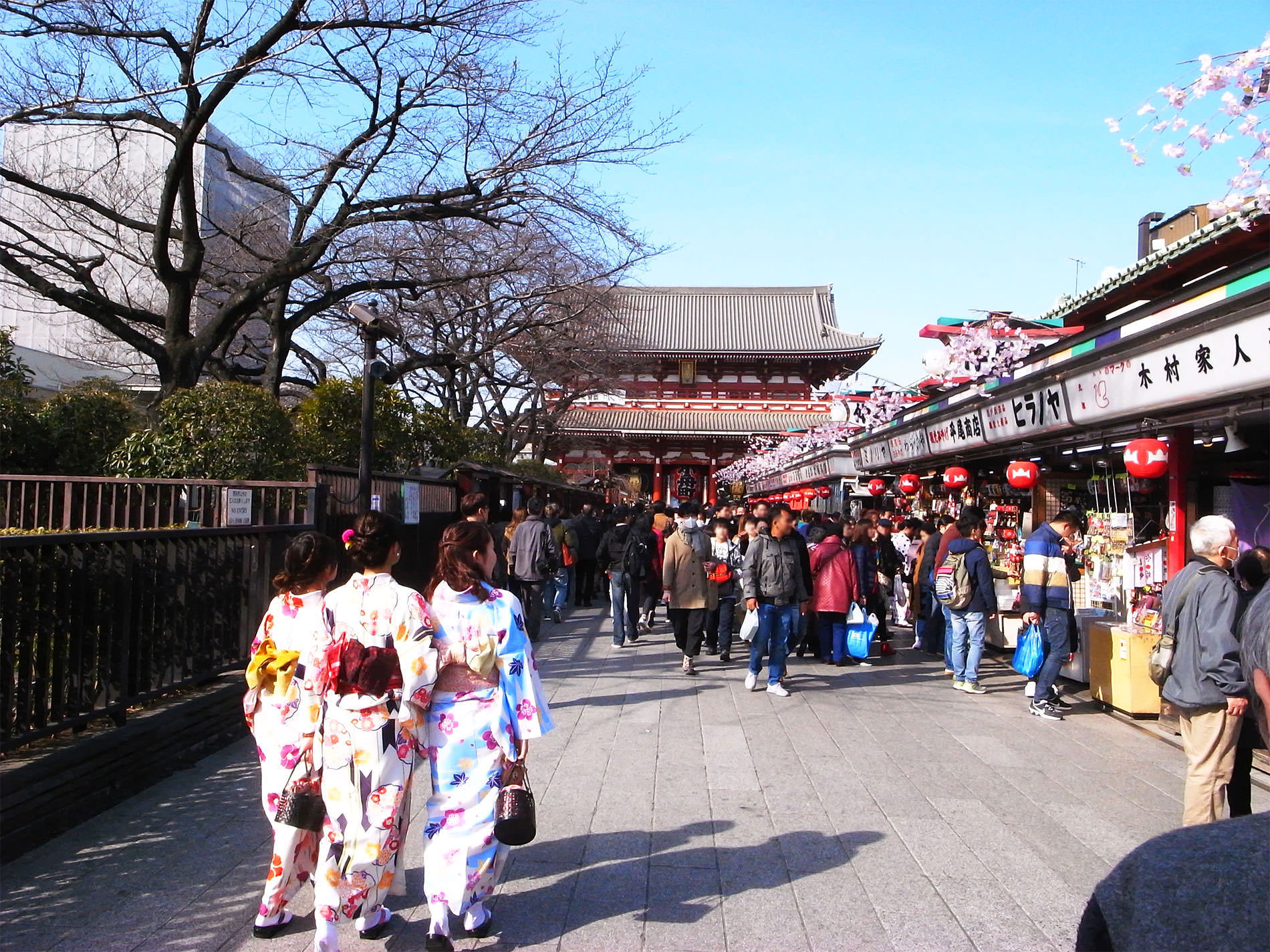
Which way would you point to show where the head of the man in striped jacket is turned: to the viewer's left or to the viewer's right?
to the viewer's right

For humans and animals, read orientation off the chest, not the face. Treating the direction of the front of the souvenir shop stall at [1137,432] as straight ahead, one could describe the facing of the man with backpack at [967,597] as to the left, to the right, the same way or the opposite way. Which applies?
the opposite way

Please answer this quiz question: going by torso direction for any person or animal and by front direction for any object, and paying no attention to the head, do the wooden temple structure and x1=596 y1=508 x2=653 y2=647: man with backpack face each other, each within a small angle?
yes

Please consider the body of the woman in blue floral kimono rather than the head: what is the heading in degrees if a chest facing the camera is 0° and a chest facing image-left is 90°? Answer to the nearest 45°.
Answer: approximately 180°

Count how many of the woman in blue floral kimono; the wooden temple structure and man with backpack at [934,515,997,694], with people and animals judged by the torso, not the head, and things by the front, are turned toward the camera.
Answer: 1

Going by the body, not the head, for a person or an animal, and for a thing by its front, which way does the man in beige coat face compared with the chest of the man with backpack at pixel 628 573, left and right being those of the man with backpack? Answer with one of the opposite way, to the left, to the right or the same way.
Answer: the opposite way

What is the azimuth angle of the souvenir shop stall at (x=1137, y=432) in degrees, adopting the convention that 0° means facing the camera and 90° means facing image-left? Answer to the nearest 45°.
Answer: approximately 45°

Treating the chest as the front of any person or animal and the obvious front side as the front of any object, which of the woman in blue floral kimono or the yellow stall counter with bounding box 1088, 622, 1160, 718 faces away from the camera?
the woman in blue floral kimono

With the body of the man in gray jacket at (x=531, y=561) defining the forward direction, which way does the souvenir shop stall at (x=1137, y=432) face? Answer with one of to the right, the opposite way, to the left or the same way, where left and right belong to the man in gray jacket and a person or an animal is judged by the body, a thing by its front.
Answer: to the left

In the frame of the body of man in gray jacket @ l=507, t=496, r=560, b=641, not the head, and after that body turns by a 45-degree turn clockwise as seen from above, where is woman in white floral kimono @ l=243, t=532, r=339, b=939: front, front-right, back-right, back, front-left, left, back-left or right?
back-right

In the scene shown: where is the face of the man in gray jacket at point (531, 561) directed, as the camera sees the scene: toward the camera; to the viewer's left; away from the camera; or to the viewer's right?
away from the camera

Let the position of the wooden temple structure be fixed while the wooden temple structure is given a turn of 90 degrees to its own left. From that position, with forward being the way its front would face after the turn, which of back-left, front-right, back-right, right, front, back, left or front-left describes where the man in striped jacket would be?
right

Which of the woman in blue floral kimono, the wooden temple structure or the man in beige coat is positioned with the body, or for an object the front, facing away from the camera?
the woman in blue floral kimono

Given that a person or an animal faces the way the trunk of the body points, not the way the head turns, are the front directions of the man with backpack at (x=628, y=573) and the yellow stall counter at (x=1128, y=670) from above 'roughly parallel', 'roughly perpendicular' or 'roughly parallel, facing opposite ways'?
roughly perpendicular

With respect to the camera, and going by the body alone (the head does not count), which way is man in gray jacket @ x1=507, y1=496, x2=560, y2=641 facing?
away from the camera

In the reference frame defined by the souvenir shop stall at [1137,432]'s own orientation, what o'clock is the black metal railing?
The black metal railing is roughly at 12 o'clock from the souvenir shop stall.
